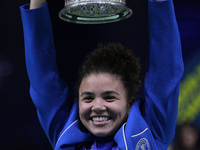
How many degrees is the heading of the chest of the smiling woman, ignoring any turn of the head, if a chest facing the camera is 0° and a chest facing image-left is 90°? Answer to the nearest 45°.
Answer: approximately 0°
